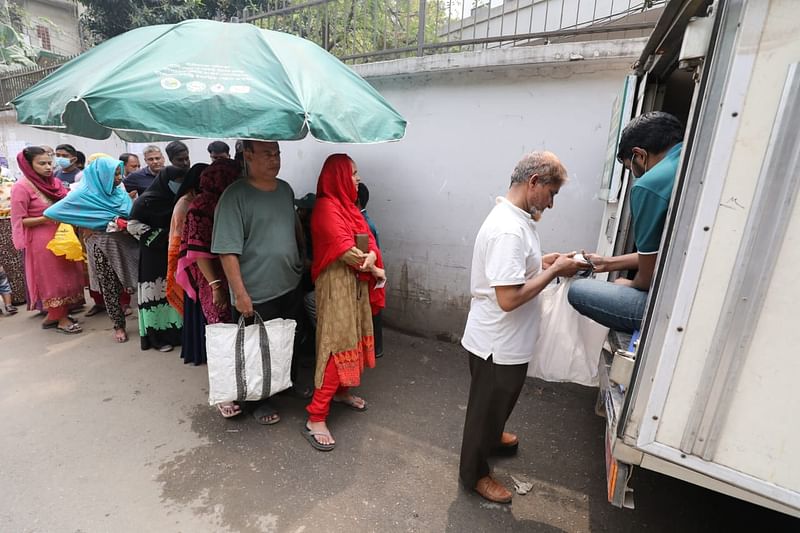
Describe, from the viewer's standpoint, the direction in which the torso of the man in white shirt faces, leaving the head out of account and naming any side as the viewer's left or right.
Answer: facing to the right of the viewer

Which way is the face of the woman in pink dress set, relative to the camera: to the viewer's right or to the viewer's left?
to the viewer's right

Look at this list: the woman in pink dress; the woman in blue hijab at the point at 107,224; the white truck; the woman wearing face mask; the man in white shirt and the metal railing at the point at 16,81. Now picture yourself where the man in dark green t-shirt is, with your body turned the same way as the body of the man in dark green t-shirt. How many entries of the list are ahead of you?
2

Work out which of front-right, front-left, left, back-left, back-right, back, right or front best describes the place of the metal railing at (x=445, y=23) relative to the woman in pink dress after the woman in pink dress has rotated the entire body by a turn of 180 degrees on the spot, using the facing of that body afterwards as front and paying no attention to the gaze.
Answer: back

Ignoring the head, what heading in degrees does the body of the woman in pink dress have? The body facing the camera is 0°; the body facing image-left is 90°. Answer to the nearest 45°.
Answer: approximately 315°

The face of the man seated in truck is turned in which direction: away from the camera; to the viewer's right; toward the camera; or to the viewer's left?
to the viewer's left

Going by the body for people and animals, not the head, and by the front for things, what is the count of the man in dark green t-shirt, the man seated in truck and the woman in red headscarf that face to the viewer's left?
1

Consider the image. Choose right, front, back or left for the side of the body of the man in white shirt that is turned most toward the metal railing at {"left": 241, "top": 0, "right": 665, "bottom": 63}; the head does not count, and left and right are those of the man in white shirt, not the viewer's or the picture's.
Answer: left

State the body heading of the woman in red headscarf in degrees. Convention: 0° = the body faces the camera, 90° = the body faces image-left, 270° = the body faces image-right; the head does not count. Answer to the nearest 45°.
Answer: approximately 315°

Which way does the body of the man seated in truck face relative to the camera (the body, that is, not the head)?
to the viewer's left

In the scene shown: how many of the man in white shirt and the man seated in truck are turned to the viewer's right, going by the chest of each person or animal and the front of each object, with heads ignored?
1

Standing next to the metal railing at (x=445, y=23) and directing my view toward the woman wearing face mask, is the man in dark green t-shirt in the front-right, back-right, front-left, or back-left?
front-left

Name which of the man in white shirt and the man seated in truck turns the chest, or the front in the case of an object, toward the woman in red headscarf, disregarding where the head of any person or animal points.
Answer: the man seated in truck

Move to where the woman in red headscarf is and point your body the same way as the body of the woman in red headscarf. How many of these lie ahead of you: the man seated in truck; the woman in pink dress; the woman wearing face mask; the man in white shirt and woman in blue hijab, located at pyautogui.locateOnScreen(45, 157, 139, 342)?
2
